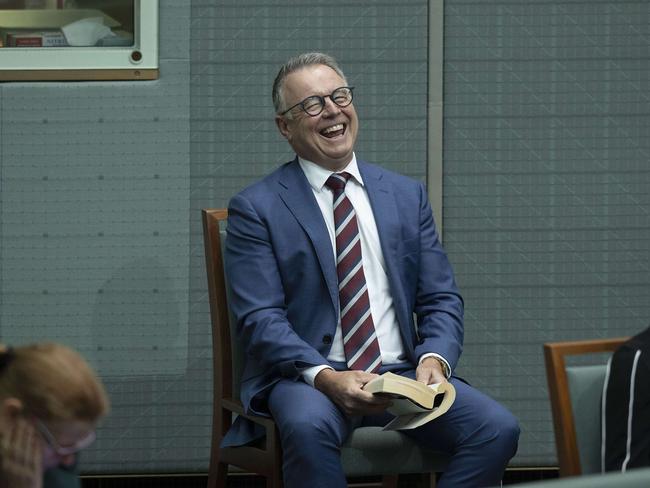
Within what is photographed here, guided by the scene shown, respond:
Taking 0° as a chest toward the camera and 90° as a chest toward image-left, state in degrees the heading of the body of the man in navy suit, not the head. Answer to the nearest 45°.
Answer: approximately 315°
